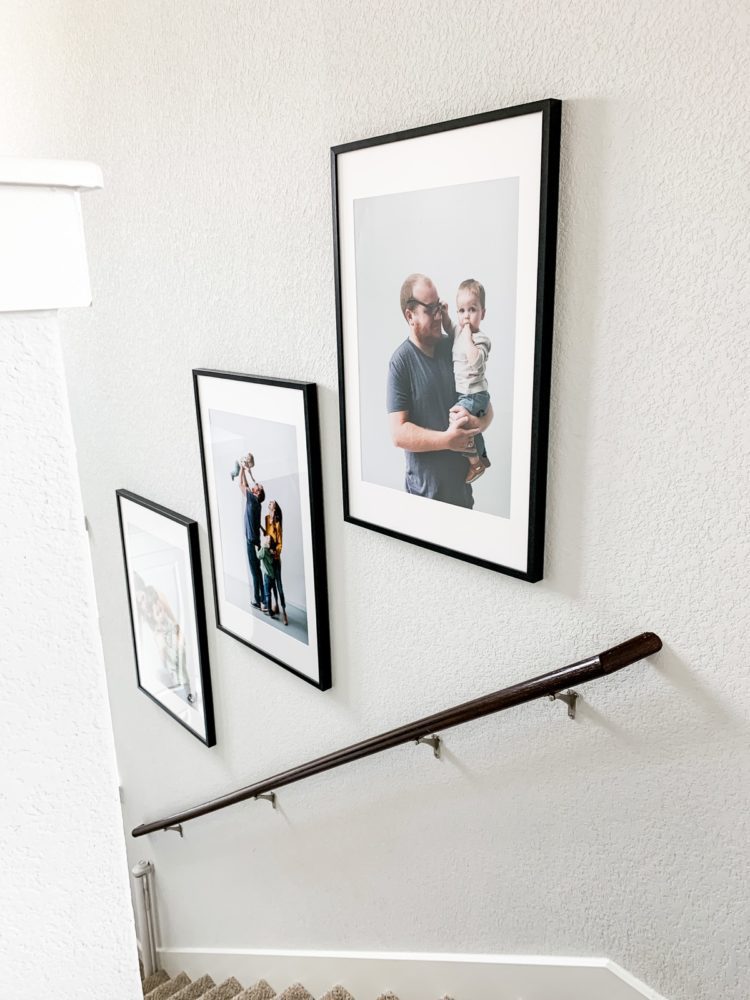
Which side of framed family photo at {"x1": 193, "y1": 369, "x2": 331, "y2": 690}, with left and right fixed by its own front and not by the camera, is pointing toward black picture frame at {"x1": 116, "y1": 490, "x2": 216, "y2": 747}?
right

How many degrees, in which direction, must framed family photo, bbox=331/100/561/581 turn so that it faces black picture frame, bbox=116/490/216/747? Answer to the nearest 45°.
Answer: approximately 90° to its right

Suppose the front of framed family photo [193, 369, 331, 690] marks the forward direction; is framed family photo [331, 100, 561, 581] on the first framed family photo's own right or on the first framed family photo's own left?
on the first framed family photo's own left

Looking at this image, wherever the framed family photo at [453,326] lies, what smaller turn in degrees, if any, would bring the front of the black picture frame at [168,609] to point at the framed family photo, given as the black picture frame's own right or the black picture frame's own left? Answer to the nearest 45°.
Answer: approximately 90° to the black picture frame's own left
